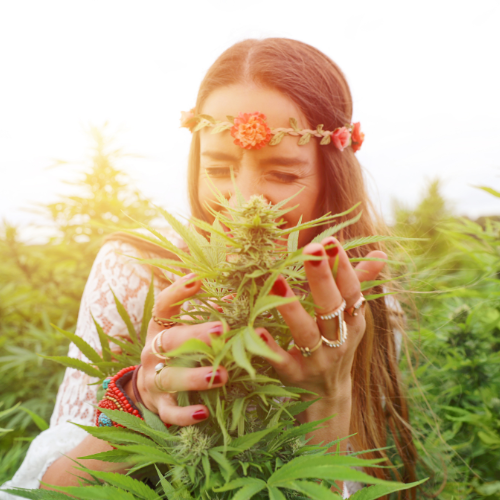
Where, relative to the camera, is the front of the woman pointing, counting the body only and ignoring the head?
toward the camera
